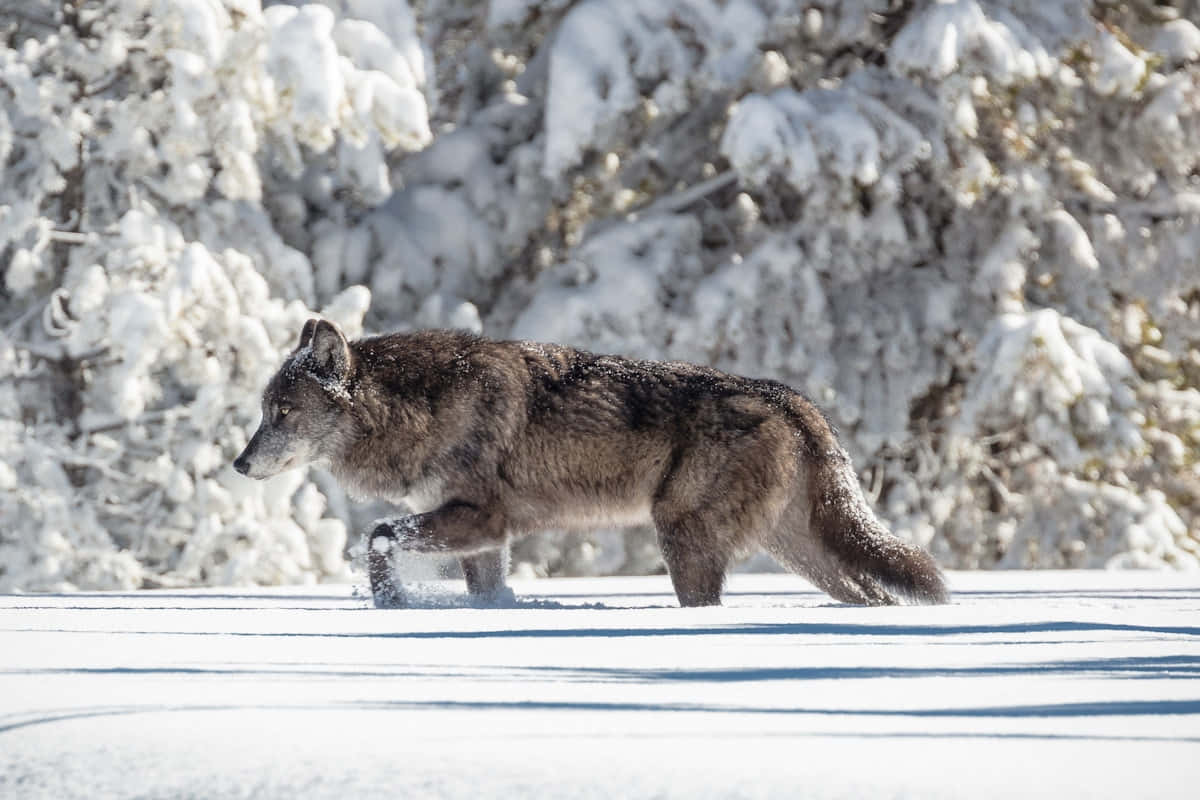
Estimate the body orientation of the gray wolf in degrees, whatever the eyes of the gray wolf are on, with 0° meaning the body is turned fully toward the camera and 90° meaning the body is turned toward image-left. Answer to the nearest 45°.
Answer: approximately 90°
